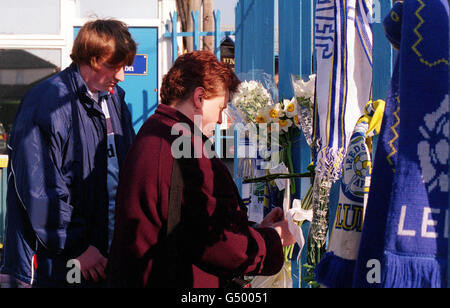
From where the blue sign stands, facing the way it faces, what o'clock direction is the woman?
The woman is roughly at 12 o'clock from the blue sign.

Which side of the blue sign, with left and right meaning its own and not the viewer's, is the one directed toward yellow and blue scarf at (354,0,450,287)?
front

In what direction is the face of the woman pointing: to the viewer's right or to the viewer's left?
to the viewer's right

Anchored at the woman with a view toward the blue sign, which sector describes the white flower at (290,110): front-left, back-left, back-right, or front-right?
front-right

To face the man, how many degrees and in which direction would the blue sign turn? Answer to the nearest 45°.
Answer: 0° — it already faces them

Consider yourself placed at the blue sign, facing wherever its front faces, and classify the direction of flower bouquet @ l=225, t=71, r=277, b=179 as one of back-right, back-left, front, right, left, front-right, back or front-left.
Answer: front

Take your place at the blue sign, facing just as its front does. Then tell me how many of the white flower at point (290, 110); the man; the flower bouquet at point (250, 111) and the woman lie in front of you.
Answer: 4

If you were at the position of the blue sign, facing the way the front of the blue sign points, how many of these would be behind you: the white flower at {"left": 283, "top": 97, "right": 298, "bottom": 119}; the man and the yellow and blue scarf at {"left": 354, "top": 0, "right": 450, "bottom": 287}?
0

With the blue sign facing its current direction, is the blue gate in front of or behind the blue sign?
in front

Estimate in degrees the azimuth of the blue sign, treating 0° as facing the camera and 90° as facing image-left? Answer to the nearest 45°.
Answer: approximately 0°

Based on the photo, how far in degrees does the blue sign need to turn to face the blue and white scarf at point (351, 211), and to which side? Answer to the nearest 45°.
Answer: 0° — it already faces it

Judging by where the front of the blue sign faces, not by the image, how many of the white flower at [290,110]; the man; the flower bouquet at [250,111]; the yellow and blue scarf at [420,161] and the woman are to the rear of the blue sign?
0

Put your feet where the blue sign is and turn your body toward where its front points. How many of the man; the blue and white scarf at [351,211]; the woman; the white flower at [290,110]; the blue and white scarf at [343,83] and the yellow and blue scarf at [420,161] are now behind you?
0

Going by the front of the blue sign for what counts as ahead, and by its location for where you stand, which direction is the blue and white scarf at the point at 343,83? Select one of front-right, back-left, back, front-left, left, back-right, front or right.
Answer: front
